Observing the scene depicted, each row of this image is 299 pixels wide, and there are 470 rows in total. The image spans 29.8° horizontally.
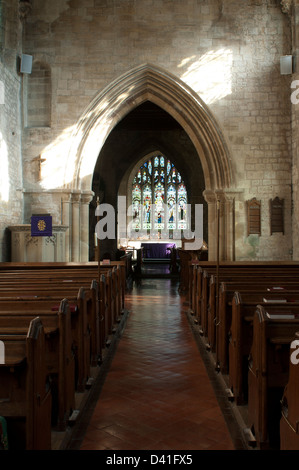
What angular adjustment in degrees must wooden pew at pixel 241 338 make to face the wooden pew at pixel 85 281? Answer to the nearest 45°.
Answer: approximately 45° to its left

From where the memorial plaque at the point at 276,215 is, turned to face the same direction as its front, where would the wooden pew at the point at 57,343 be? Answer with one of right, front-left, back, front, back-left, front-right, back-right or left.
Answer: front

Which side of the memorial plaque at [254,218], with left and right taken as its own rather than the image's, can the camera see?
front

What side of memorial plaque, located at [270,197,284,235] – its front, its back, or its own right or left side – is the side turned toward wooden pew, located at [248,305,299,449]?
front

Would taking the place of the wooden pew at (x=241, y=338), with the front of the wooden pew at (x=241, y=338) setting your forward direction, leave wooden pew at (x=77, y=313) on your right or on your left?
on your left

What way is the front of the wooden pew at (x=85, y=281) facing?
away from the camera

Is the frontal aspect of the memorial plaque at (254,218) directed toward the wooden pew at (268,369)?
yes

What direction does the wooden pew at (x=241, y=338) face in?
away from the camera

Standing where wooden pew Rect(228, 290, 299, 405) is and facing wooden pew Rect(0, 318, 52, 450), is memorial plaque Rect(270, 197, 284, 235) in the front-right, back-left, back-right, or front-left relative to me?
back-right

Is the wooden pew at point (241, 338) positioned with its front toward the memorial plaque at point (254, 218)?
yes

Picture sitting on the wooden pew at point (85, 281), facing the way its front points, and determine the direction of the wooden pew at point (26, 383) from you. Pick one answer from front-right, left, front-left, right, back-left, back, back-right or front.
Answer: back

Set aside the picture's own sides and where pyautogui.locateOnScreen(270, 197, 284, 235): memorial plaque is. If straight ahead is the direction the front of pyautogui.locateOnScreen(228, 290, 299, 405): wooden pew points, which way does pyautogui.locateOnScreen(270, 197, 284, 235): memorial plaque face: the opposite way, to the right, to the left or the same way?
the opposite way
